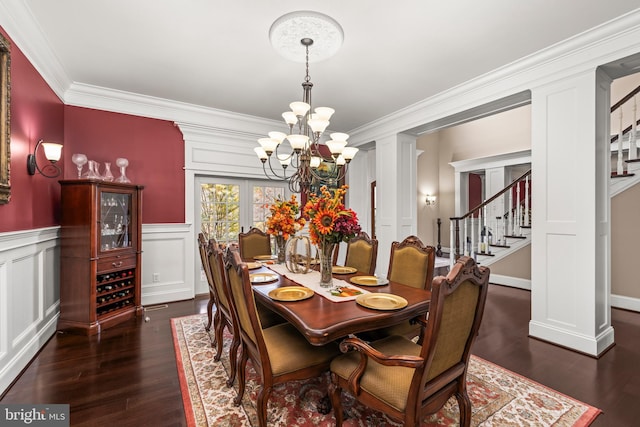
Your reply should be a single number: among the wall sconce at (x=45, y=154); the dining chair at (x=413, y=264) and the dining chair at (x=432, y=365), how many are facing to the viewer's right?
1

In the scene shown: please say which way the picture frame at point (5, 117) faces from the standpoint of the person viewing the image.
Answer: facing to the right of the viewer

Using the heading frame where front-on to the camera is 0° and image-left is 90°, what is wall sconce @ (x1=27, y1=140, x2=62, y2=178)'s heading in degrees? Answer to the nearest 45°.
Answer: approximately 270°

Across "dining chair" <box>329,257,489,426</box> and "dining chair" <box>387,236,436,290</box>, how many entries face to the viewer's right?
0

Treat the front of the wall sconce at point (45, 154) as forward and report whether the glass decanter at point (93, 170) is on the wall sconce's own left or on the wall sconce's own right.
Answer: on the wall sconce's own left

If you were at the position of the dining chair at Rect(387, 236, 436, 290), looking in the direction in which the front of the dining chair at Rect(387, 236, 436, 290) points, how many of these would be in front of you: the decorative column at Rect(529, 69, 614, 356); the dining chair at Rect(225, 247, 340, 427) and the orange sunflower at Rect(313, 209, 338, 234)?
2

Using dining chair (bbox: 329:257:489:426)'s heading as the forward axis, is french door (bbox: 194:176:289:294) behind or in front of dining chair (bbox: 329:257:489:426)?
in front

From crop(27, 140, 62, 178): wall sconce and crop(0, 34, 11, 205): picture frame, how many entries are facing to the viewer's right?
2

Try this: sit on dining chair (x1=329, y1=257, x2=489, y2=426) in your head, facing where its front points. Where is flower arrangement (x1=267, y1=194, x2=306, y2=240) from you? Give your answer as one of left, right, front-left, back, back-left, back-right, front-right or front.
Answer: front

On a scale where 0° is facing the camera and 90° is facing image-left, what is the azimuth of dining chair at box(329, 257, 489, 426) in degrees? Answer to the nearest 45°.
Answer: approximately 135°

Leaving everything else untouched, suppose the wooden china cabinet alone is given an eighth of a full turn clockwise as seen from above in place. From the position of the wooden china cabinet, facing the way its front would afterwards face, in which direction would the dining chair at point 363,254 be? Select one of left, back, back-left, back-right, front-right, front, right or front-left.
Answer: front-left

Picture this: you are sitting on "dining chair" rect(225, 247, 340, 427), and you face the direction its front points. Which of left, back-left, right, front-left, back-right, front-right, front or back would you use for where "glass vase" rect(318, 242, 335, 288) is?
front

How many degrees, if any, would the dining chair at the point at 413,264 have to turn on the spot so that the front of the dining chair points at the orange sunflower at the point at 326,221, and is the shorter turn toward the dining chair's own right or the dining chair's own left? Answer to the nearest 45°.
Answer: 0° — it already faces it

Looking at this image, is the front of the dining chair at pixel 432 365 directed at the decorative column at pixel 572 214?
no

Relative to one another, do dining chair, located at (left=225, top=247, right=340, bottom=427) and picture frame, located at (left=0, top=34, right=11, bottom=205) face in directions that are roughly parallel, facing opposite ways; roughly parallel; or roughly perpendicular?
roughly parallel

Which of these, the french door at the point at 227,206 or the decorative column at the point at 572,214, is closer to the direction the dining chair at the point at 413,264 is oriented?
the french door
